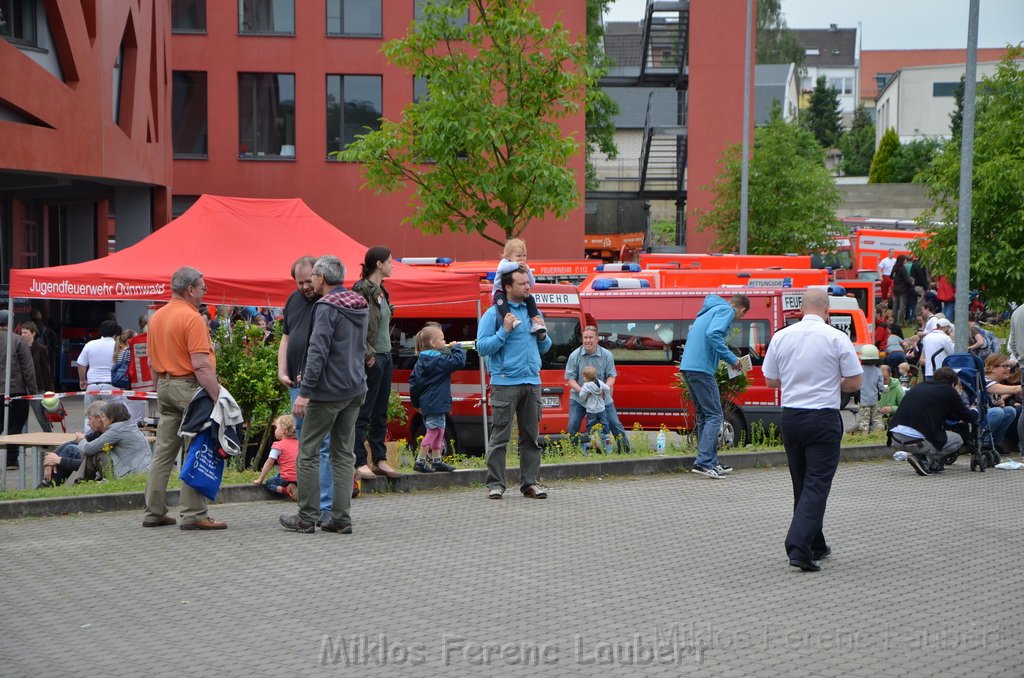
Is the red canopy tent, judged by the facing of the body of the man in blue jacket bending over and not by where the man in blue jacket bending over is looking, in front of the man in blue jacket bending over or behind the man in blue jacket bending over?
behind

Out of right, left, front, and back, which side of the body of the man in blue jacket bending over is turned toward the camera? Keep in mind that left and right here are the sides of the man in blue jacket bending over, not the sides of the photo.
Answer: right

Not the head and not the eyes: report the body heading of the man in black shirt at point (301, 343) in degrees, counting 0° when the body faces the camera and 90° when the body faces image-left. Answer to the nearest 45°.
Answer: approximately 315°

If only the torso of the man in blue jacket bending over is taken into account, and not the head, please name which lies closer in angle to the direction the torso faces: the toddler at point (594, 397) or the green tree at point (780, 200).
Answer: the green tree
